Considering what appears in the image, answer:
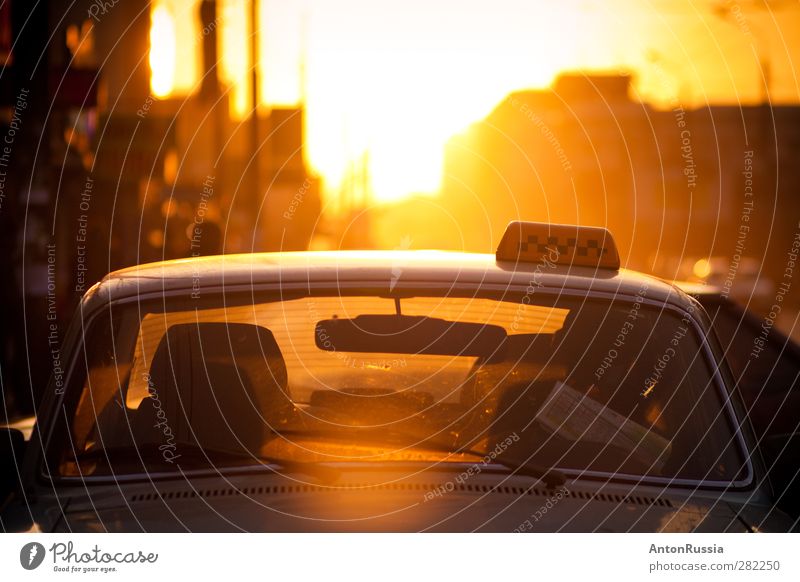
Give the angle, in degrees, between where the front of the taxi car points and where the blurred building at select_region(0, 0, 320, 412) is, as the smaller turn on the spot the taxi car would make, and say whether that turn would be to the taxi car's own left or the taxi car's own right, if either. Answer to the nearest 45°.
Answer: approximately 180°

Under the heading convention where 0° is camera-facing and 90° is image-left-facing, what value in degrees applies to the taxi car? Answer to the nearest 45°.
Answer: approximately 0°
